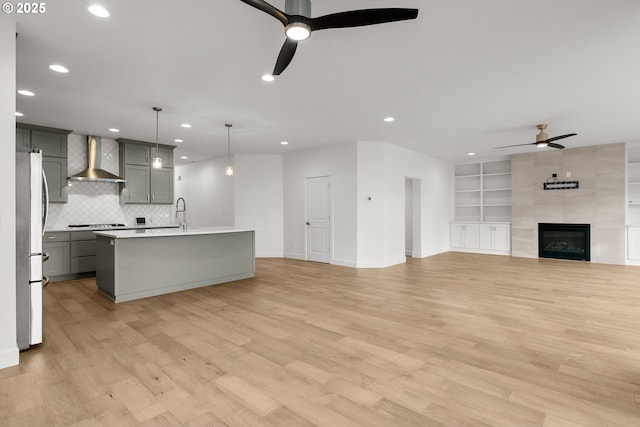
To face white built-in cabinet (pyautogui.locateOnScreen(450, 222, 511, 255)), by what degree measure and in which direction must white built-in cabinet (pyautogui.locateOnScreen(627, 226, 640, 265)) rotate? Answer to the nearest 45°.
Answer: approximately 90° to its right

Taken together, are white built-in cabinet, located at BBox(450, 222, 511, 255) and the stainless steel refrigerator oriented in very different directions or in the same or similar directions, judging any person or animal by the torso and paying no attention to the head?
very different directions

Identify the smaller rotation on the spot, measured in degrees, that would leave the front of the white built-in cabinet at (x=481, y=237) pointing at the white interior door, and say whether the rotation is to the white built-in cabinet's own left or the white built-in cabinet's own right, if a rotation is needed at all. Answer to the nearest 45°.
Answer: approximately 45° to the white built-in cabinet's own right

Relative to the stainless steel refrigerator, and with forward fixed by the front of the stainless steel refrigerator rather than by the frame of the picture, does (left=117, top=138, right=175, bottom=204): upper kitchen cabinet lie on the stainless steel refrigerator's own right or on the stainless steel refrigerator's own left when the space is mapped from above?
on the stainless steel refrigerator's own left

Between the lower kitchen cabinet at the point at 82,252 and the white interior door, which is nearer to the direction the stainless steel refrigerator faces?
the white interior door

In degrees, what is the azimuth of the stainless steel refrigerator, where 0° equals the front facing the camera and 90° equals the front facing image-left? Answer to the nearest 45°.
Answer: approximately 270°

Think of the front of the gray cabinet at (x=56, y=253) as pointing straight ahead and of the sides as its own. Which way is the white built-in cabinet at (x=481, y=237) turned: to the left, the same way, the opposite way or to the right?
to the right

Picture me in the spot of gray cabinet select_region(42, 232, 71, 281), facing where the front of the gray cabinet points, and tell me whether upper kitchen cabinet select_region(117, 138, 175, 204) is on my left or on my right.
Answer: on my left

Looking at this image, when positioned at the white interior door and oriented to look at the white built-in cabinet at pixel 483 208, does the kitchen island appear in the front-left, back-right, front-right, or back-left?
back-right
